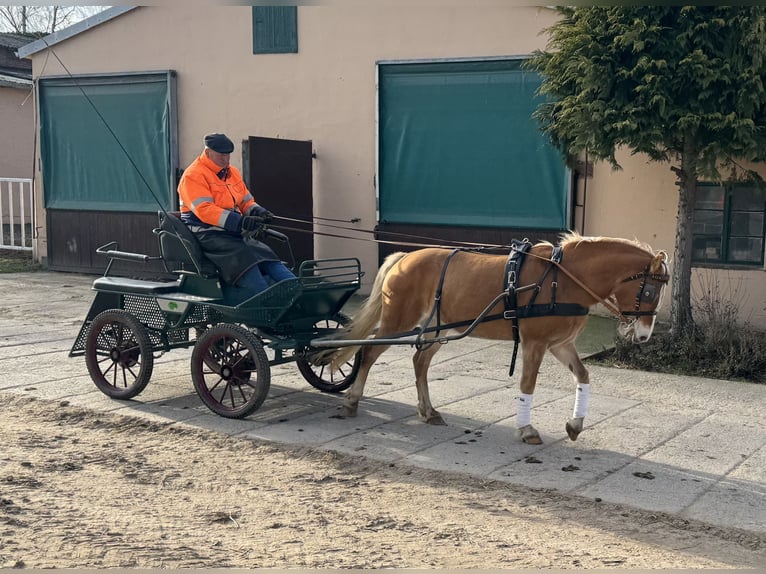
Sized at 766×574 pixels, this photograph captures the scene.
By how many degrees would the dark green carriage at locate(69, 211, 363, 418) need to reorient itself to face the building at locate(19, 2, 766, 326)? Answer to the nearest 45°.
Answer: approximately 135° to its left

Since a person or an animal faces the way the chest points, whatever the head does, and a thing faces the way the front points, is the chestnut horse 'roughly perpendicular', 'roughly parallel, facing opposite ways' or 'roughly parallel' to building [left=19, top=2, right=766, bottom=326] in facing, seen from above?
roughly perpendicular

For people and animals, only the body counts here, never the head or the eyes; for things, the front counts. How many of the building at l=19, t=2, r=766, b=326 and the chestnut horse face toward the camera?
1

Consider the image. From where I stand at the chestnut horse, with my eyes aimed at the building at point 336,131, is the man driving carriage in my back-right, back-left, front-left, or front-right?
front-left

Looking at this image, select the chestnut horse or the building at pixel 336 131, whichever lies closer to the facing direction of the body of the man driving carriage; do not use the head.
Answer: the chestnut horse

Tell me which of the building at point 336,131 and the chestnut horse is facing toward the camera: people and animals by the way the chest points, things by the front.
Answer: the building

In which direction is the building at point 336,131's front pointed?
toward the camera

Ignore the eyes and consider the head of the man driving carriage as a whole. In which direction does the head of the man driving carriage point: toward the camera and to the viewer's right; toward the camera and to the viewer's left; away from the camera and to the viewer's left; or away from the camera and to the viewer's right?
toward the camera and to the viewer's right

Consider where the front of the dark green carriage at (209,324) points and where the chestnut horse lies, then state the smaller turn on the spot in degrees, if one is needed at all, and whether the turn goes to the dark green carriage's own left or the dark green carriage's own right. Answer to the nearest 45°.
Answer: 0° — it already faces it

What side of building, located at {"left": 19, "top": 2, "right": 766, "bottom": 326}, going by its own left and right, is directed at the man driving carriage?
front

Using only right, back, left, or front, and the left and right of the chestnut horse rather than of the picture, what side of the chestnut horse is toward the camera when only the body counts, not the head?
right

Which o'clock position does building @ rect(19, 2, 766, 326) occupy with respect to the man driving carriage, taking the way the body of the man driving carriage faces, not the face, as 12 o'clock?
The building is roughly at 8 o'clock from the man driving carriage.

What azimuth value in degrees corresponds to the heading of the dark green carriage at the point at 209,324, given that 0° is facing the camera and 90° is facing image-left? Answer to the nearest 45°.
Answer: approximately 315°

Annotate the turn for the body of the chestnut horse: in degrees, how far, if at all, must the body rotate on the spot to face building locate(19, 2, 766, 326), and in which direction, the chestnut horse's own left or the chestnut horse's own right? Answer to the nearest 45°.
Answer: approximately 90° to the chestnut horse's own left
